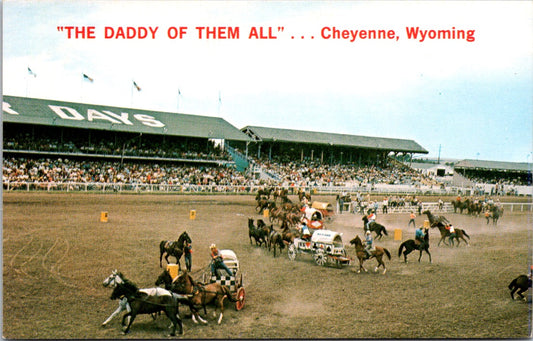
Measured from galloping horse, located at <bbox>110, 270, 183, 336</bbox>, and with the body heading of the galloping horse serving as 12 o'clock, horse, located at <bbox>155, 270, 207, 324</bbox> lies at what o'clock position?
The horse is roughly at 5 o'clock from the galloping horse.

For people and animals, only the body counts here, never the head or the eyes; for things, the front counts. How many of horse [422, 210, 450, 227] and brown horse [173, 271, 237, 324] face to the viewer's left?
2

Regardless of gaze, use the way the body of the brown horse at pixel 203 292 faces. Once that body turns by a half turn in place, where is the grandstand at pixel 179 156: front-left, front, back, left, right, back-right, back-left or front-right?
left

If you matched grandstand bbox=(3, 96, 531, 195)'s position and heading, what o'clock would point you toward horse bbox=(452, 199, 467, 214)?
The horse is roughly at 11 o'clock from the grandstand.

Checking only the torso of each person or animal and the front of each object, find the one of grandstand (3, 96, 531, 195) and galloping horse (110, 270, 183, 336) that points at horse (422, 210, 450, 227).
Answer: the grandstand

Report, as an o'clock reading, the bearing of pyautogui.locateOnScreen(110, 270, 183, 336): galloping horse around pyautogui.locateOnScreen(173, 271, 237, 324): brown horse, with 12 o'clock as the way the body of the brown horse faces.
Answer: The galloping horse is roughly at 11 o'clock from the brown horse.

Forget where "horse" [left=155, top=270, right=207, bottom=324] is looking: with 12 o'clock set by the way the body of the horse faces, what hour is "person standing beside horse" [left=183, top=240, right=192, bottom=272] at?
The person standing beside horse is roughly at 3 o'clock from the horse.

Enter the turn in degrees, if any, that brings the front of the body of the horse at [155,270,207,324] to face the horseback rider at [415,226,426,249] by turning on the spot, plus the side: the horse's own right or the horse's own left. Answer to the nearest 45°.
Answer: approximately 135° to the horse's own right

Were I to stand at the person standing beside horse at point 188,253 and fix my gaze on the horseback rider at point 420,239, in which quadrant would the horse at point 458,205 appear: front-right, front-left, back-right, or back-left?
front-left

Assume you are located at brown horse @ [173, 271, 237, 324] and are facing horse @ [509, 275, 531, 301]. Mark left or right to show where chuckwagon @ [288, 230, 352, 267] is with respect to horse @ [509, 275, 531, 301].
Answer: left

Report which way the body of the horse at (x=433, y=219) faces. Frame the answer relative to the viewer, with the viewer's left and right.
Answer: facing to the left of the viewer

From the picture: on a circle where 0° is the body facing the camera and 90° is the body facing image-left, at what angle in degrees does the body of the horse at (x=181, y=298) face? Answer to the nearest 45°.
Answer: approximately 90°

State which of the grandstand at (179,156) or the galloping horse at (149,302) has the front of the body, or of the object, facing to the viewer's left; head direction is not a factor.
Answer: the galloping horse

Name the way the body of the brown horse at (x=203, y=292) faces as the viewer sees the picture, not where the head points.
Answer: to the viewer's left
